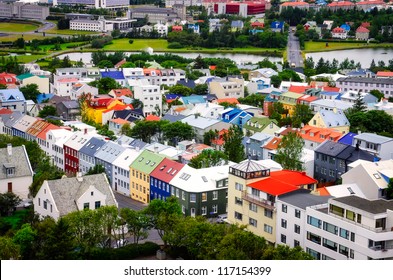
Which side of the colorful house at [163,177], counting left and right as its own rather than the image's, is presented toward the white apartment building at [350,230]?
left

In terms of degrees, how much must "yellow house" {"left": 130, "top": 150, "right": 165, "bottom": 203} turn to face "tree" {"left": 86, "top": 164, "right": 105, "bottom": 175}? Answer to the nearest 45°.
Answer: approximately 45° to its right

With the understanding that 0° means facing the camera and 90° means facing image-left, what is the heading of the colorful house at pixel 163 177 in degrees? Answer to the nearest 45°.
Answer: approximately 45°

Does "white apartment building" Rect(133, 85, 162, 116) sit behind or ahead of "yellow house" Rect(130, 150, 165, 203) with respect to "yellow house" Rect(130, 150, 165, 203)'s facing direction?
behind

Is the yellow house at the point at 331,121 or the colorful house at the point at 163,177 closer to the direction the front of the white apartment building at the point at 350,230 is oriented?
the colorful house

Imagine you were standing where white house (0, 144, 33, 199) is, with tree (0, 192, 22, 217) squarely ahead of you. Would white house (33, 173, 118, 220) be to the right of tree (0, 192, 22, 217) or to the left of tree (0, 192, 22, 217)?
left

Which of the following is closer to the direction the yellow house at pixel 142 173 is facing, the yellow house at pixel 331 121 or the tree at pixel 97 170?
the tree

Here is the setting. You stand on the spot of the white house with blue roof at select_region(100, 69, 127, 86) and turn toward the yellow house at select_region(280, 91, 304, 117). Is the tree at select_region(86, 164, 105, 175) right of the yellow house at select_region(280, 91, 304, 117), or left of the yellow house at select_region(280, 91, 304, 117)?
right

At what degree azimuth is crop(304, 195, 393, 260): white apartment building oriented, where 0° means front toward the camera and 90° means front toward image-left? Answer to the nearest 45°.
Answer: approximately 45°

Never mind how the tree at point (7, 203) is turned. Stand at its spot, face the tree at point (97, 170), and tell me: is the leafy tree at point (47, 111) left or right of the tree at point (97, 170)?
left

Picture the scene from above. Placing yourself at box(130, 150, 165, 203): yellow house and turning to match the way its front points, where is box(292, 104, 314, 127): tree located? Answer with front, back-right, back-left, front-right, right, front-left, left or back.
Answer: back

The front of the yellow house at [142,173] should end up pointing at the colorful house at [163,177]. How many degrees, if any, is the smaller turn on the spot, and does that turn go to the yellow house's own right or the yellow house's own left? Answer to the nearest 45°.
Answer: approximately 90° to the yellow house's own left

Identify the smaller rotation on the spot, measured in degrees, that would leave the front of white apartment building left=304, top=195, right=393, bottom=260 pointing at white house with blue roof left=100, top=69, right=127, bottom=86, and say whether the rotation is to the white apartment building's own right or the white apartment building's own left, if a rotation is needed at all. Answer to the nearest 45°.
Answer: approximately 90° to the white apartment building's own right

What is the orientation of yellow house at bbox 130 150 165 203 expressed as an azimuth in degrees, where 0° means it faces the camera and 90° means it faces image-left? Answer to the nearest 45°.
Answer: approximately 45°
